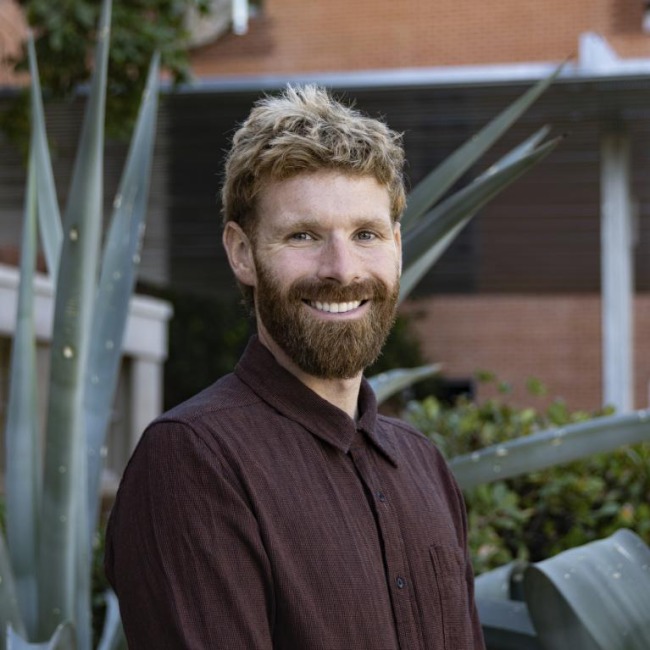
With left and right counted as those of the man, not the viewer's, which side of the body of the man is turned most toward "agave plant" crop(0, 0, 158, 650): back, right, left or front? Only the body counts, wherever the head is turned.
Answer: back

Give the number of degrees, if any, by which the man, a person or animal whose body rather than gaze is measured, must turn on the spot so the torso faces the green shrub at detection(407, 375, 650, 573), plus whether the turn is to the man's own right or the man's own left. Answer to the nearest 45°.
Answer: approximately 135° to the man's own left

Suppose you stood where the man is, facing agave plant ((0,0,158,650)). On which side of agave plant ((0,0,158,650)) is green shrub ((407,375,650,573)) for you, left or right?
right

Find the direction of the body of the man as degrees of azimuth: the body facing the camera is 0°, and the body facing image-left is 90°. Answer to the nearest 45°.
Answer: approximately 315°

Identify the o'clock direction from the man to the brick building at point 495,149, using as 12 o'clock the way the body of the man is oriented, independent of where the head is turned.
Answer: The brick building is roughly at 8 o'clock from the man.
